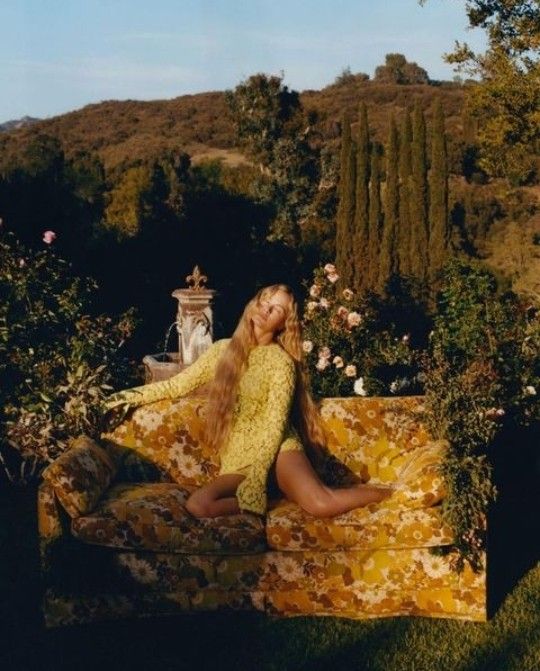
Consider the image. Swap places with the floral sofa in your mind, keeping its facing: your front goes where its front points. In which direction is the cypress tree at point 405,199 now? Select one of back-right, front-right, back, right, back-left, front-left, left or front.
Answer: back

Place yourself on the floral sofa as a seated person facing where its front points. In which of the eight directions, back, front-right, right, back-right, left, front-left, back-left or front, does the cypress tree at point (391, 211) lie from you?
back

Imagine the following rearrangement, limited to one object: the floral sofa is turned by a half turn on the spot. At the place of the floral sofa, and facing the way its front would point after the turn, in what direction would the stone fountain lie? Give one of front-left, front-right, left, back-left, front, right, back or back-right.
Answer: front

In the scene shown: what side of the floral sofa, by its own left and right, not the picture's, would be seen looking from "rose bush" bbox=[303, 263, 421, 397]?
back

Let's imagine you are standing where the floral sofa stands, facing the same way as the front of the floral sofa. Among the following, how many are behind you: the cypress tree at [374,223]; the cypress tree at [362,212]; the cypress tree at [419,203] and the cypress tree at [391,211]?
4

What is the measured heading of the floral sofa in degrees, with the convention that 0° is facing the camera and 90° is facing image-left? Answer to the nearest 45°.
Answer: approximately 0°

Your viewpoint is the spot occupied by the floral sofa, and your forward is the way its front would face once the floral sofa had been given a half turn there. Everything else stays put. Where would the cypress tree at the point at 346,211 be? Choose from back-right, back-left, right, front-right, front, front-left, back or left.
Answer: front

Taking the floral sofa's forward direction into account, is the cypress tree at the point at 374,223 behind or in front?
behind

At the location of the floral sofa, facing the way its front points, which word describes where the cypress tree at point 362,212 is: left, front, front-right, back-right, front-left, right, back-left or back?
back

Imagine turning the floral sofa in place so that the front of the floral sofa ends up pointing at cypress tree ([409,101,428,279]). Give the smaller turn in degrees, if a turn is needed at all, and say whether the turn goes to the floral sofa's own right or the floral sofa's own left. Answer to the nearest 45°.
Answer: approximately 180°

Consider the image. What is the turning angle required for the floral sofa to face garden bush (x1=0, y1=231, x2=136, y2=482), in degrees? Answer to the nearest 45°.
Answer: approximately 135° to its right
